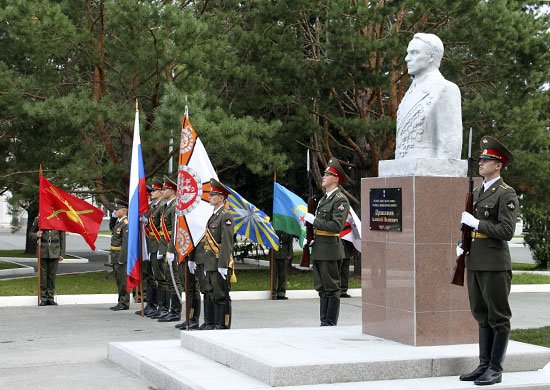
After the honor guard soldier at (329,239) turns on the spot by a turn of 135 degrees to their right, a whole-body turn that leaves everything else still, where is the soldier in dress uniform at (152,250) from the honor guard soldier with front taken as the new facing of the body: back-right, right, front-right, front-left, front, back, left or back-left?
front-left

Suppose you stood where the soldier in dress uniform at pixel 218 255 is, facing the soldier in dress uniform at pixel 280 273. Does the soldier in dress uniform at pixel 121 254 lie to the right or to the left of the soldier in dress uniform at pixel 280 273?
left

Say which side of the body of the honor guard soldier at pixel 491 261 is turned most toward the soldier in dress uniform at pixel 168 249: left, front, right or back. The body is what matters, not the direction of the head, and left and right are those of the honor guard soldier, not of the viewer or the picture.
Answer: right

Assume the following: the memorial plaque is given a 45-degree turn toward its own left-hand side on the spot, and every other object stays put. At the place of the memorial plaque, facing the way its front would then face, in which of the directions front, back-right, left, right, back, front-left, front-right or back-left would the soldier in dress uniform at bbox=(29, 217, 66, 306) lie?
back-right

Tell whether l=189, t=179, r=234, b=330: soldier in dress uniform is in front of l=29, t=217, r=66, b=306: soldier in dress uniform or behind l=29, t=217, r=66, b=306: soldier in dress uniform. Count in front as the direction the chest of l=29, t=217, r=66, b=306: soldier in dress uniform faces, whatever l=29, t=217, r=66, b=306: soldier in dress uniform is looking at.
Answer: in front

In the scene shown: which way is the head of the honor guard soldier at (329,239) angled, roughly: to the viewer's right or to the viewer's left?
to the viewer's left

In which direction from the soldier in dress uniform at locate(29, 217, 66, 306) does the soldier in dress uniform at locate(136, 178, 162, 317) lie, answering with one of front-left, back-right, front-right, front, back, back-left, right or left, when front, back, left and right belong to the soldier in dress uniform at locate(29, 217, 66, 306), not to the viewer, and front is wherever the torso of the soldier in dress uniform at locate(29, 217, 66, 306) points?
front-left
